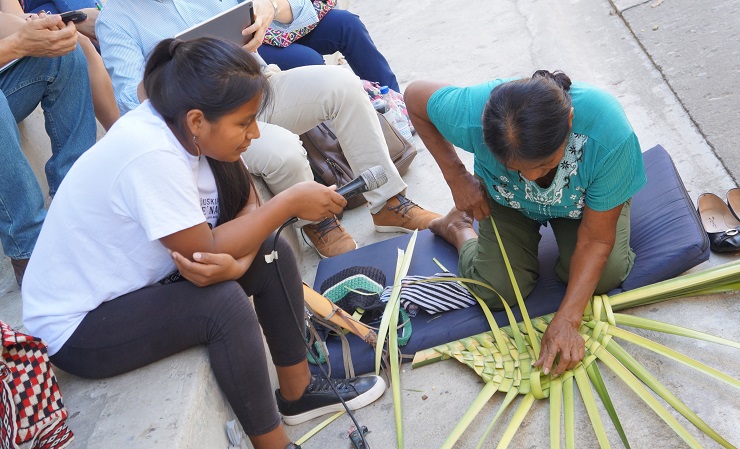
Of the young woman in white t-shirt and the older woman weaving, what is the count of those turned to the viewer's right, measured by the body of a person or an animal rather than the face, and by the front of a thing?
1

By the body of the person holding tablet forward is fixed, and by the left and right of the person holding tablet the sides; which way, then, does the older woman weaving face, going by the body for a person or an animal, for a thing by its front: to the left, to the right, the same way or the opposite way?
to the right

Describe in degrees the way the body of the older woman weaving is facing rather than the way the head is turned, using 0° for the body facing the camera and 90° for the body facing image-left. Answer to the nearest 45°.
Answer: approximately 0°

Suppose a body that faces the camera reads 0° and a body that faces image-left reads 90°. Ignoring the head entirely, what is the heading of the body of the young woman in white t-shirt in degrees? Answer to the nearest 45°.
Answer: approximately 270°

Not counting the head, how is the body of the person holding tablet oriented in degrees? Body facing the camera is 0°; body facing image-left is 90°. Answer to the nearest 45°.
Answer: approximately 315°

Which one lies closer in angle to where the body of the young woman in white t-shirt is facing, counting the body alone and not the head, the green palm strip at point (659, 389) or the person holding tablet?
the green palm strip
